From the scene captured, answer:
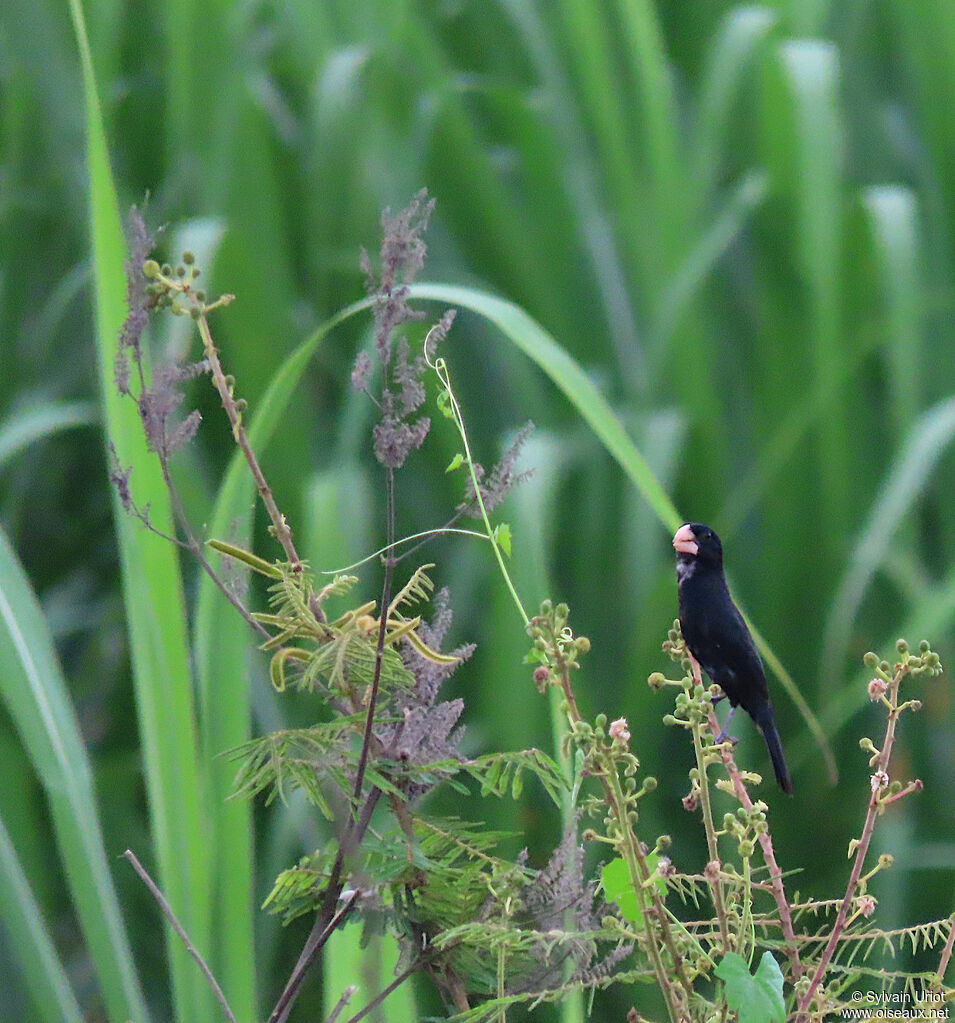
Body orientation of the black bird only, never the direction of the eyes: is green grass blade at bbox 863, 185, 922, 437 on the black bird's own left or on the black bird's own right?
on the black bird's own right

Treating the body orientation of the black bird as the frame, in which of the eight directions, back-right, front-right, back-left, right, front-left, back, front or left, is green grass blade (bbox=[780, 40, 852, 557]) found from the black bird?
right

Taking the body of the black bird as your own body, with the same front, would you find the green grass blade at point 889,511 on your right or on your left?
on your right

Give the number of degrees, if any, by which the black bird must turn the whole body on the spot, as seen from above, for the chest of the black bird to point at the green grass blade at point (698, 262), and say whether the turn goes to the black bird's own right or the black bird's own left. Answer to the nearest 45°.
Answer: approximately 90° to the black bird's own right

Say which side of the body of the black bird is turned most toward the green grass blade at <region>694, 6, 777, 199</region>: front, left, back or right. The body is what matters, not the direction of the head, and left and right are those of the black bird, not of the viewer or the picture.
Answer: right

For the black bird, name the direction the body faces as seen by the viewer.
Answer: to the viewer's left

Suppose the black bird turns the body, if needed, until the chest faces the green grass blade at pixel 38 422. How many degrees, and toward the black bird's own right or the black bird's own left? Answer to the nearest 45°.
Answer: approximately 45° to the black bird's own right
